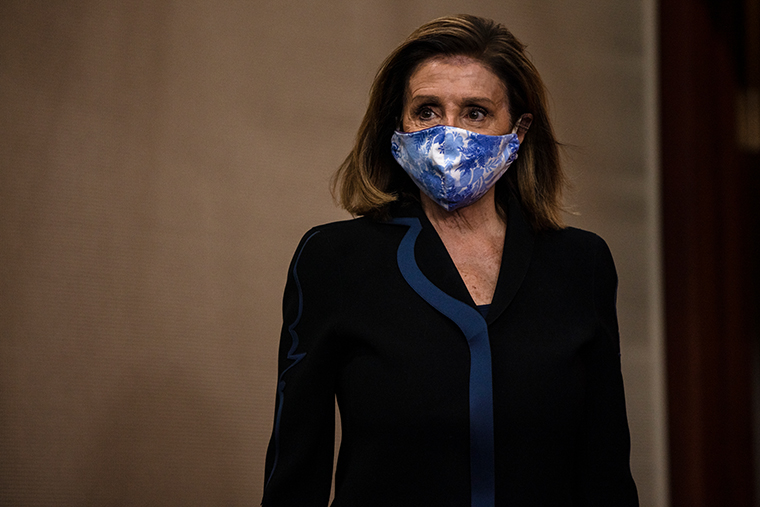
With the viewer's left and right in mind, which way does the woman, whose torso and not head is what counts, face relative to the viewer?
facing the viewer
